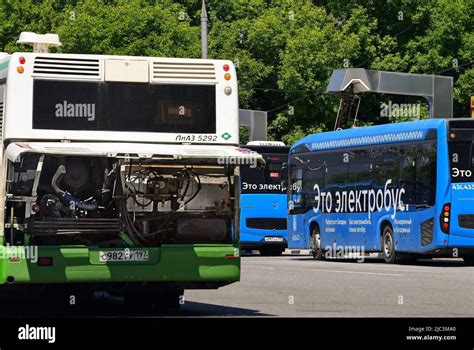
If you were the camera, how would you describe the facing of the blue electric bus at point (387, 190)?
facing away from the viewer and to the left of the viewer

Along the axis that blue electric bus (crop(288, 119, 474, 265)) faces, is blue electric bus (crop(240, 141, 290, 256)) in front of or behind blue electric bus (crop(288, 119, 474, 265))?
in front
